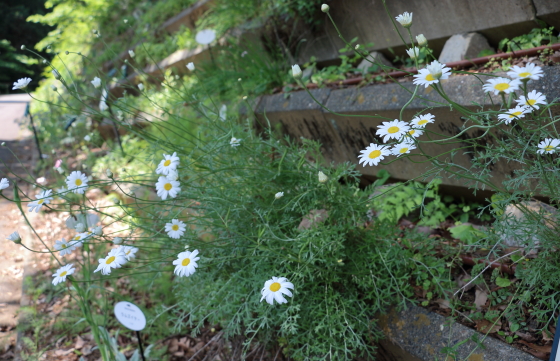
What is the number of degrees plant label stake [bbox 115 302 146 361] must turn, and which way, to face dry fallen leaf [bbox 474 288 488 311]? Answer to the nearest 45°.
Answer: approximately 45° to its left

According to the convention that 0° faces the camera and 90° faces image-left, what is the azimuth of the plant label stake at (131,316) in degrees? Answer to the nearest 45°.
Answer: approximately 0°

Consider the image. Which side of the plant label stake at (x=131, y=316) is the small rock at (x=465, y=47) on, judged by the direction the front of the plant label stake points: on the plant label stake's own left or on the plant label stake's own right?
on the plant label stake's own left

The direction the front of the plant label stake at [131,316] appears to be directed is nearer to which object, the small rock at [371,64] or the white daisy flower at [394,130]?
the white daisy flower
